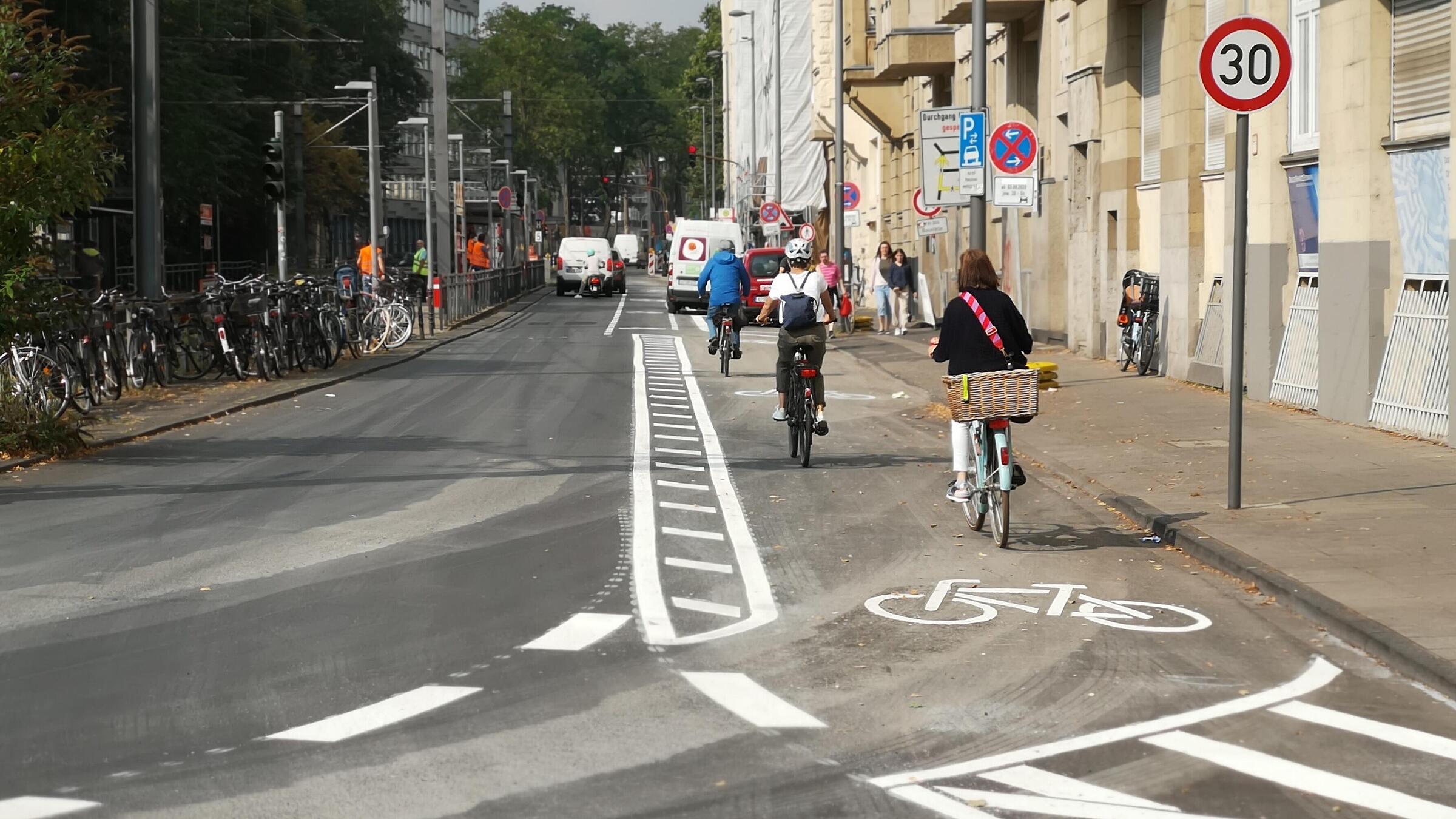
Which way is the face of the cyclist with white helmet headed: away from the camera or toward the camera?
away from the camera

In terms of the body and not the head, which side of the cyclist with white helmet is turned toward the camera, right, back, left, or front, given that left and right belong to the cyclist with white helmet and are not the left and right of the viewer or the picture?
back

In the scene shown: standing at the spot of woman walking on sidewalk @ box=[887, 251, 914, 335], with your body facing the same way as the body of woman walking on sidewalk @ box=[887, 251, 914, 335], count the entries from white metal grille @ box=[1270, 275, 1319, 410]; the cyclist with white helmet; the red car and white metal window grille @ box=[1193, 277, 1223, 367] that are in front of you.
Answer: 3

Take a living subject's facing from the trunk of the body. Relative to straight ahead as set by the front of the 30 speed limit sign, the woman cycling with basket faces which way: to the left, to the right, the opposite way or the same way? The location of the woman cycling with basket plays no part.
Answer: the opposite way

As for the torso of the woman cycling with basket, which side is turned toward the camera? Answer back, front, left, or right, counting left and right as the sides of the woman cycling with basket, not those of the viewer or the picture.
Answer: back

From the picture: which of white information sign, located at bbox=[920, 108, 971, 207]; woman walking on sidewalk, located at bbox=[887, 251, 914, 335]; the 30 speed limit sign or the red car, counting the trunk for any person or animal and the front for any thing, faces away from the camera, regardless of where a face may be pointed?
the red car

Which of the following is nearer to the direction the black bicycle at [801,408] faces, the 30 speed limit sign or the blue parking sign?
the blue parking sign

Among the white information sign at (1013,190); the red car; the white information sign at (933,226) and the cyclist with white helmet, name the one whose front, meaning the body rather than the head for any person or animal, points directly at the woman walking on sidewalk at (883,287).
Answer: the cyclist with white helmet

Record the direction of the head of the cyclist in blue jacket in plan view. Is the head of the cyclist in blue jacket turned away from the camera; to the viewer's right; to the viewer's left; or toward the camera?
away from the camera

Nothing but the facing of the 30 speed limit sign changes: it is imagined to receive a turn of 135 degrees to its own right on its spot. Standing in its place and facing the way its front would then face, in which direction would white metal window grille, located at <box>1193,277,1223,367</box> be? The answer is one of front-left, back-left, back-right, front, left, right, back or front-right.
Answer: front-right
